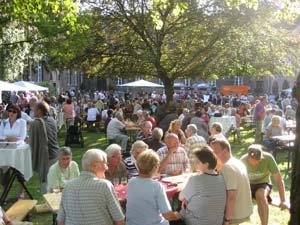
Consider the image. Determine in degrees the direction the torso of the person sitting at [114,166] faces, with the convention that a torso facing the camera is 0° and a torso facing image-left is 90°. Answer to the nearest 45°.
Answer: approximately 315°

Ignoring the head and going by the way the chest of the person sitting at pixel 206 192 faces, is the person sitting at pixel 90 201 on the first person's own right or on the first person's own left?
on the first person's own left

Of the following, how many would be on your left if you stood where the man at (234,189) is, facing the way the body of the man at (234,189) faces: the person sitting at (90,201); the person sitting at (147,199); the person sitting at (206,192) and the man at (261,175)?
3

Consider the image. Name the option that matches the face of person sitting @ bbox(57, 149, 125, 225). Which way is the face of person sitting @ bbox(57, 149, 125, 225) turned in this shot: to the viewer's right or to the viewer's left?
to the viewer's right

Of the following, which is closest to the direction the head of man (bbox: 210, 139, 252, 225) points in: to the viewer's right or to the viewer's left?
to the viewer's left

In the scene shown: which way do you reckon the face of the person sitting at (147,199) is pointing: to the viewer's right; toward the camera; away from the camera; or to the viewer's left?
away from the camera

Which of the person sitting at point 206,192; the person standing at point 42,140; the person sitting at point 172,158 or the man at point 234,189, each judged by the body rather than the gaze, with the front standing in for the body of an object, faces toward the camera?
the person sitting at point 172,158

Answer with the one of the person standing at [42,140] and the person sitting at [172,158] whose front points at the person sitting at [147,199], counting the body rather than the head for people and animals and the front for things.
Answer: the person sitting at [172,158]

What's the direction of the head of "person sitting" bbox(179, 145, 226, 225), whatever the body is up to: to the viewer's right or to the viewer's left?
to the viewer's left
